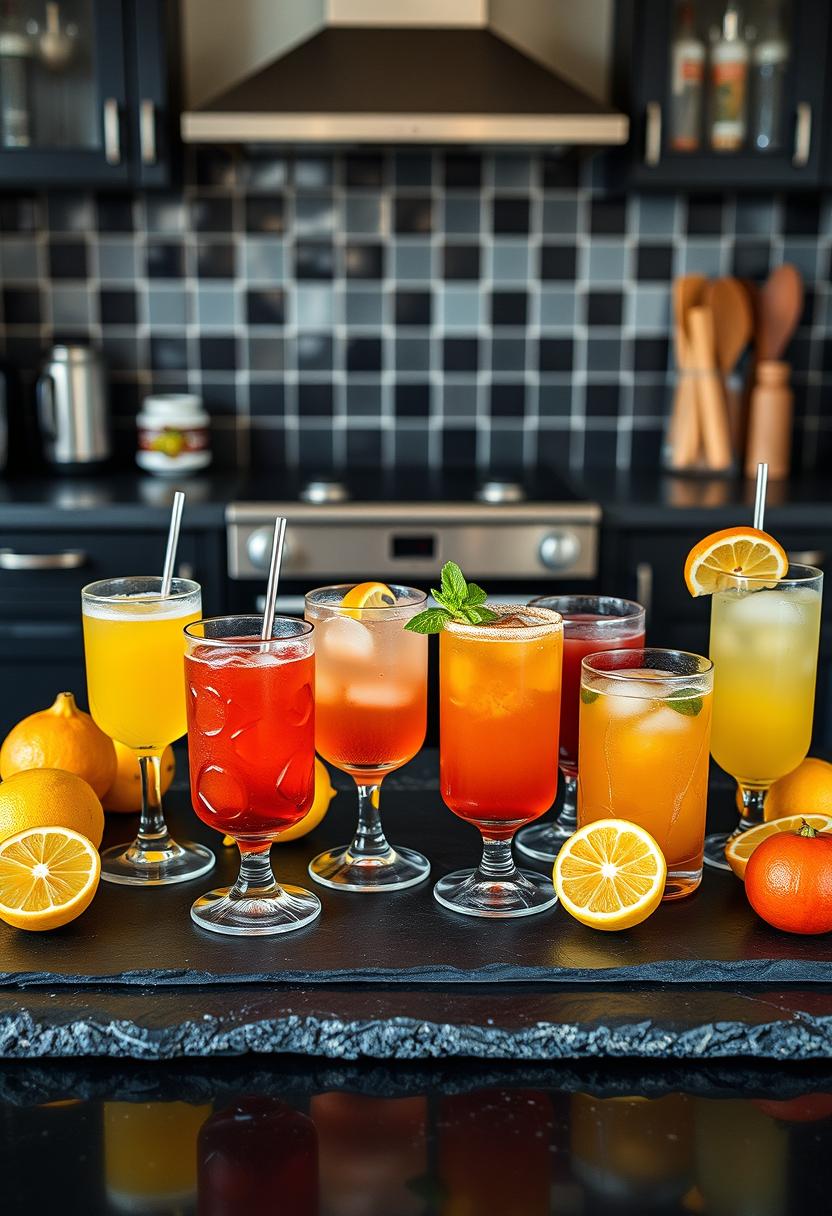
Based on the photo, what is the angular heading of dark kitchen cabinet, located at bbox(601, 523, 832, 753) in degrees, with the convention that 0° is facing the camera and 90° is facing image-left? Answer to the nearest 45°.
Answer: approximately 0°

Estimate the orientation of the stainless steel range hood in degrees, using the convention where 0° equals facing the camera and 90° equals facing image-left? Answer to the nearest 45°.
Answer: approximately 0°

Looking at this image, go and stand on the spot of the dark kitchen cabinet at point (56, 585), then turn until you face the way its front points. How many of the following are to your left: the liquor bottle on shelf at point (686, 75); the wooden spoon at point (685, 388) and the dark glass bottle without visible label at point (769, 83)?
3

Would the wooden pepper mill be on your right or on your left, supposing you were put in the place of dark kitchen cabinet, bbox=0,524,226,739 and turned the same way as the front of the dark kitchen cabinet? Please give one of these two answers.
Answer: on your left

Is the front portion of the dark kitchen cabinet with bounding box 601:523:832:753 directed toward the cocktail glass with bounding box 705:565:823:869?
yes

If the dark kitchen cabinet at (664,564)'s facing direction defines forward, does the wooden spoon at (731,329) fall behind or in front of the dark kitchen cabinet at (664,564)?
behind

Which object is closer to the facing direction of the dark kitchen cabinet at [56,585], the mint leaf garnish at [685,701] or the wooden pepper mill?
the mint leaf garnish

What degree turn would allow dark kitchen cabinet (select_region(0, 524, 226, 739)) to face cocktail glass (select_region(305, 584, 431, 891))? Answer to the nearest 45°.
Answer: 0° — it already faces it
